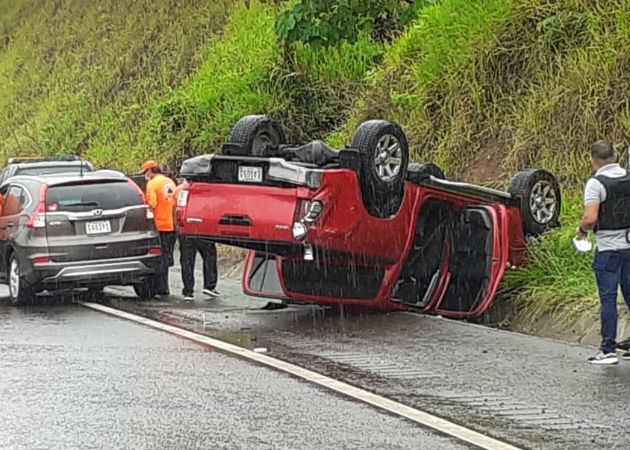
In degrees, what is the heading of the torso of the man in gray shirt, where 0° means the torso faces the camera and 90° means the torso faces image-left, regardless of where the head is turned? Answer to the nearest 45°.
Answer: approximately 135°

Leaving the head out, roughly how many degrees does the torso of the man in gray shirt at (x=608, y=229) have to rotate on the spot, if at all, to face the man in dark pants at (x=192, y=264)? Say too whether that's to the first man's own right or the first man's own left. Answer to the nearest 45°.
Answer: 0° — they already face them

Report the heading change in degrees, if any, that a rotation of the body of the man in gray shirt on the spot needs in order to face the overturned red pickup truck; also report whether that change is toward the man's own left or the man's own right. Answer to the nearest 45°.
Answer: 0° — they already face it

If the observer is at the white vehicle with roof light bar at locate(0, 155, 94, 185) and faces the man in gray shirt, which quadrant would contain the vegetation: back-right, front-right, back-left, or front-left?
front-left

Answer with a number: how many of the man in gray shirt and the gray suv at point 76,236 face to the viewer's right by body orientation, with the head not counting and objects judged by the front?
0
